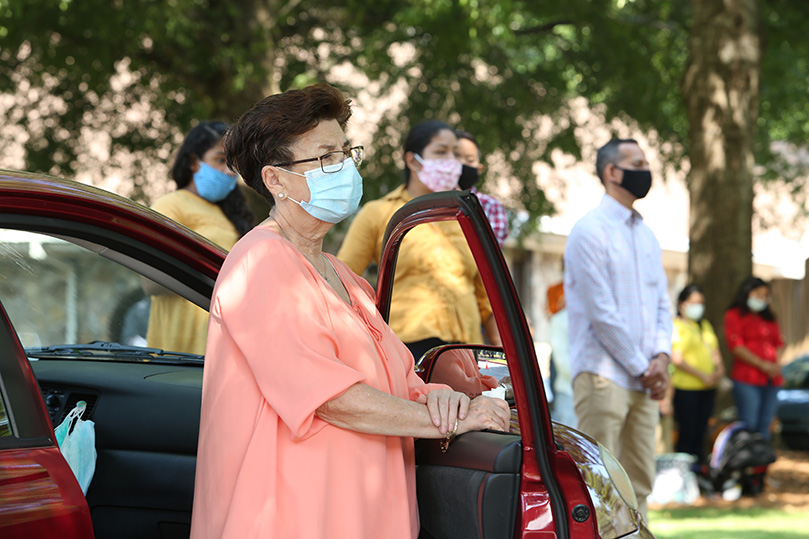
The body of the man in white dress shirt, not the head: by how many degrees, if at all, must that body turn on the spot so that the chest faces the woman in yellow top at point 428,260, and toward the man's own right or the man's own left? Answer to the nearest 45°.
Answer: approximately 90° to the man's own right

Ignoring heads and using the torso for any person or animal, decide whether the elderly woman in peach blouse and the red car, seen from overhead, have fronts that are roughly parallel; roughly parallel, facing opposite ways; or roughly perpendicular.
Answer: roughly perpendicular

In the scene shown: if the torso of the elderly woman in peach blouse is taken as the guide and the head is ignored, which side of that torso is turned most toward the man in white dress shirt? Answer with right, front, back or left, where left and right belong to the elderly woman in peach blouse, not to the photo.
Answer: left

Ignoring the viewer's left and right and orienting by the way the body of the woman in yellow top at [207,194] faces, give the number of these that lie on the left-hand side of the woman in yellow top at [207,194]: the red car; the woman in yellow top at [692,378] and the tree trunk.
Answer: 2

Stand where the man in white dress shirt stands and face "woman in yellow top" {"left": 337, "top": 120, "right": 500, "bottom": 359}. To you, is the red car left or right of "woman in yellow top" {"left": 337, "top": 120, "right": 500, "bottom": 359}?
left

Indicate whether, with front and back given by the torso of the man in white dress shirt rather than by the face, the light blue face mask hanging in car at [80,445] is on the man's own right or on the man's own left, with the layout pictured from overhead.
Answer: on the man's own right

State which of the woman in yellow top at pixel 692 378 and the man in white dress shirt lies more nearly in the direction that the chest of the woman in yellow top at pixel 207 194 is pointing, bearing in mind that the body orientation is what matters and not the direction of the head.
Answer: the man in white dress shirt

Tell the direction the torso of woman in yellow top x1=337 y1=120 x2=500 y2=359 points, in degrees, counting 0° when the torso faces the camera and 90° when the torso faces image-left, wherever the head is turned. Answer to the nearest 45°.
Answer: approximately 315°

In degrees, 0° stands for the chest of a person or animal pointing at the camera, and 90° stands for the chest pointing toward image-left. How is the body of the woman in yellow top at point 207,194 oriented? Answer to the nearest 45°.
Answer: approximately 315°
